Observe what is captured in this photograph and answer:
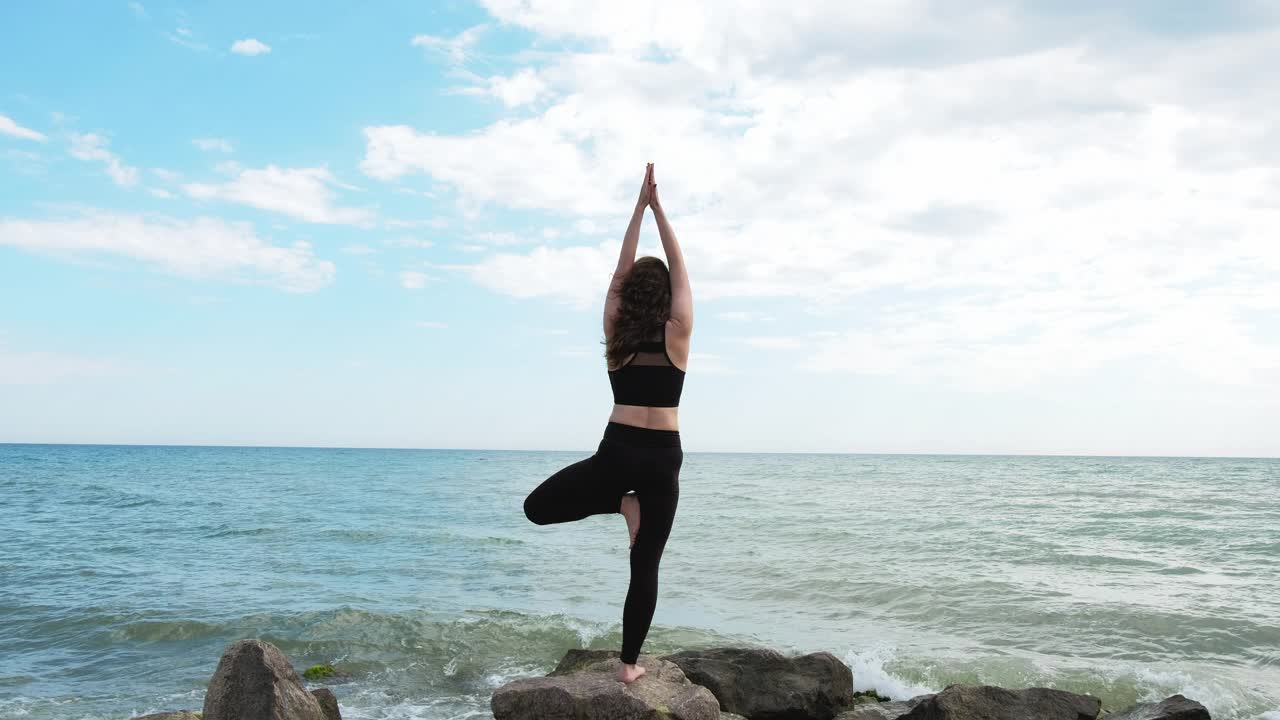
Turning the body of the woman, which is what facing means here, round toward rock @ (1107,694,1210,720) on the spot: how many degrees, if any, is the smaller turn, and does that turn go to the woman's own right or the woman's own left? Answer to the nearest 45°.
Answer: approximately 45° to the woman's own right

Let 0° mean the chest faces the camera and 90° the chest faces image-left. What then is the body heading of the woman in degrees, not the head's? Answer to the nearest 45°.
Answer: approximately 180°

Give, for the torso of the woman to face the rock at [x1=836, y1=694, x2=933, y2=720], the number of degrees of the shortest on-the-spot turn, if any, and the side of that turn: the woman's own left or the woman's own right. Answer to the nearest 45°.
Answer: approximately 45° to the woman's own right

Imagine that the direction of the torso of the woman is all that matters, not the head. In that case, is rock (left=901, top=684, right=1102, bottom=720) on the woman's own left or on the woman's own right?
on the woman's own right
